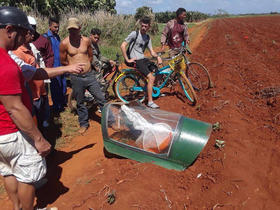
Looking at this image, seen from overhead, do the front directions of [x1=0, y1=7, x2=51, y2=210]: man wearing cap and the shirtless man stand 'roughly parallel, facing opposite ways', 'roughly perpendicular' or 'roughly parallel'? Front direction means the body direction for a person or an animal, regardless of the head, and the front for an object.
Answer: roughly perpendicular

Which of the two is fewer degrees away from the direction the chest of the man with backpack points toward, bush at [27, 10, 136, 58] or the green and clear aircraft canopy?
the green and clear aircraft canopy

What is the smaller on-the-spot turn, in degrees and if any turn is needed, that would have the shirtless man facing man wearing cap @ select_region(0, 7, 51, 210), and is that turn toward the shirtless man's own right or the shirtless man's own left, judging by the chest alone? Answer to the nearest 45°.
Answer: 0° — they already face them

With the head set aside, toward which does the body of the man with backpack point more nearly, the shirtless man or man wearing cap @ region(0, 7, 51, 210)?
the man wearing cap

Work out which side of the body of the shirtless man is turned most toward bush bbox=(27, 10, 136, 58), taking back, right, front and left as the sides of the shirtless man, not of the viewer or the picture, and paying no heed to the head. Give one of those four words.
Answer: back

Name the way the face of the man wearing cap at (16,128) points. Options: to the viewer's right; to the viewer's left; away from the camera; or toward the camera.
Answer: to the viewer's right

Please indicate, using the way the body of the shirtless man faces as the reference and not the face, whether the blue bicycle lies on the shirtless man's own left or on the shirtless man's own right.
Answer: on the shirtless man's own left

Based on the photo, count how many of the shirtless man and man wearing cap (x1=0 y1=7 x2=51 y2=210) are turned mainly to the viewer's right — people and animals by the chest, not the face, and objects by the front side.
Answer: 1

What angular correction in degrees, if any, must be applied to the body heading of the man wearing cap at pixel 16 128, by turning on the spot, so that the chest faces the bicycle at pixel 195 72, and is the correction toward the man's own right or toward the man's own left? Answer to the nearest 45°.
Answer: approximately 45° to the man's own left

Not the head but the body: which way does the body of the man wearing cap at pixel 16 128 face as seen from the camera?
to the viewer's right

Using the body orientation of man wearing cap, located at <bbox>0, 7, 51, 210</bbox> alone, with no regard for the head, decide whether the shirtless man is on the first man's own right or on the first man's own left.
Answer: on the first man's own left

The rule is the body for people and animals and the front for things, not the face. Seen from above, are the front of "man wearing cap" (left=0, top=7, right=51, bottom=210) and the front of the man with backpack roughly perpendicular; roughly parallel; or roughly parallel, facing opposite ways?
roughly perpendicular
